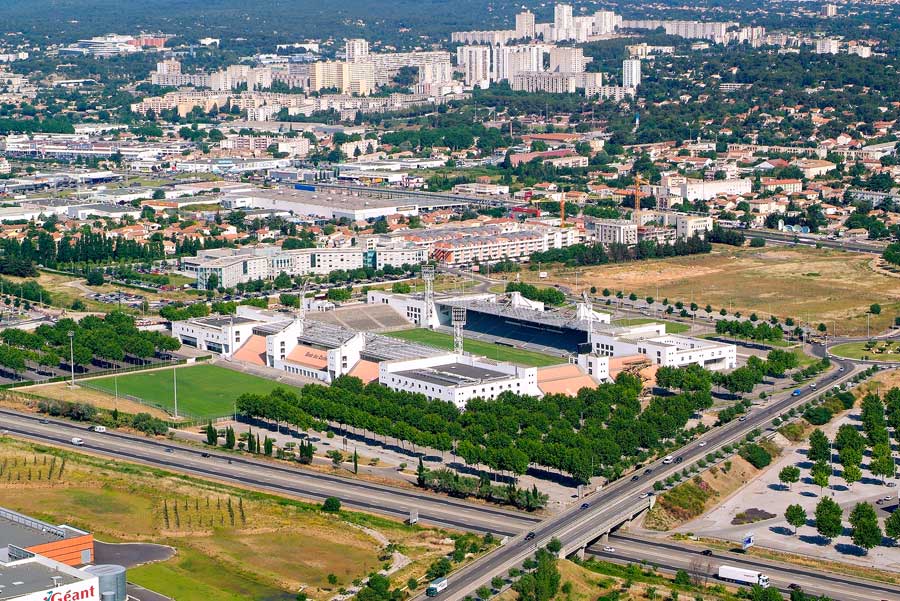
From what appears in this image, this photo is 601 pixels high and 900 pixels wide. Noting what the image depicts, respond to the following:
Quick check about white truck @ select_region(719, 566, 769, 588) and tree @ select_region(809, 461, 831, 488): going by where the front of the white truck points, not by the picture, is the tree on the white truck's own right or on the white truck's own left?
on the white truck's own left

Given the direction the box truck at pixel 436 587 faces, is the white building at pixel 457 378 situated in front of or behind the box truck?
behind

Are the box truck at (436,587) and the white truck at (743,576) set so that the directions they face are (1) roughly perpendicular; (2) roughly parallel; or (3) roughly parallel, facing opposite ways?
roughly perpendicular

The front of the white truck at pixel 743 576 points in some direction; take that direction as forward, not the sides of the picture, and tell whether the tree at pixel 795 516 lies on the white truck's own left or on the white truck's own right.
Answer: on the white truck's own left

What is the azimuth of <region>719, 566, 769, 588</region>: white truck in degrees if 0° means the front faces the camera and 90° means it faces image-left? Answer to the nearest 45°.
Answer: approximately 315°

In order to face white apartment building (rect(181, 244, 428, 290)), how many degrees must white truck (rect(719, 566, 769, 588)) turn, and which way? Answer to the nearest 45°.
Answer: approximately 180°

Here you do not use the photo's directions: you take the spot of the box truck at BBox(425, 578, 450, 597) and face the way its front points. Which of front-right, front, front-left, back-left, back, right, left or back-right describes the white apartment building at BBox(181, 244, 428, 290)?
back-right

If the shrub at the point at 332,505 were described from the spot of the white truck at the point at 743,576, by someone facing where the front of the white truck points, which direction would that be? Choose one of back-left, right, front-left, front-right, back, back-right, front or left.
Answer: back-right

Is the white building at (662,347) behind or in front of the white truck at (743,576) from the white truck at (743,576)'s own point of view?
behind
